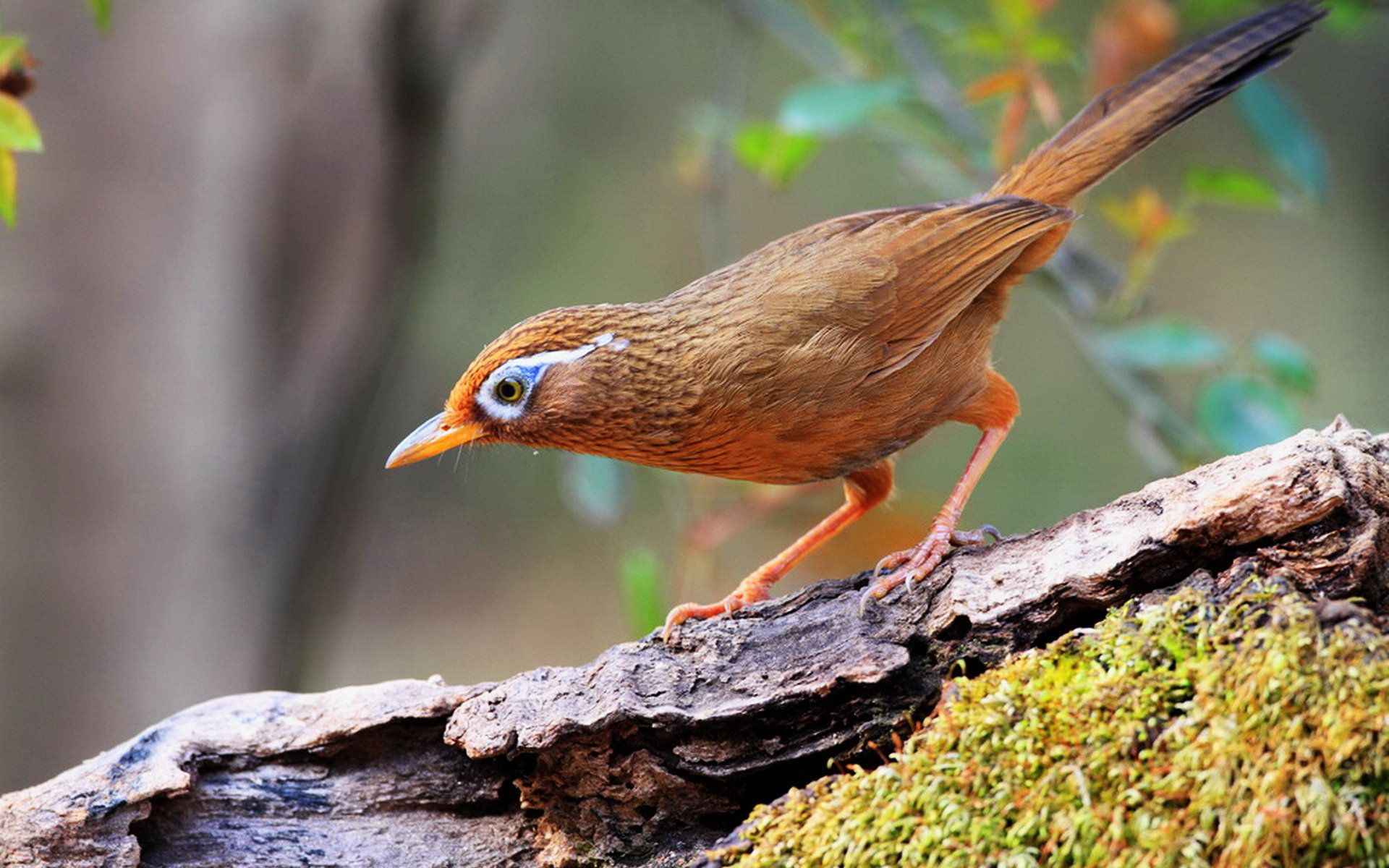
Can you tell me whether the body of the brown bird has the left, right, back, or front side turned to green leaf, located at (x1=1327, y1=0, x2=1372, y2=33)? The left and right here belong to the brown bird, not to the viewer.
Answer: back

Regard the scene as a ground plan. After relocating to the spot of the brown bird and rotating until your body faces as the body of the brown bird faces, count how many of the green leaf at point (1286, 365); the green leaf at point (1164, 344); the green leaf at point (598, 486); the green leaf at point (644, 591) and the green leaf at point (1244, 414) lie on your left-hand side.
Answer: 0

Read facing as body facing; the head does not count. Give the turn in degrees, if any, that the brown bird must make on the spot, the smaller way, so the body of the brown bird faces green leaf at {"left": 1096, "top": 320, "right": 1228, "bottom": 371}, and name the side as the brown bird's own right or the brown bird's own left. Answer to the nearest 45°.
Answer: approximately 135° to the brown bird's own right

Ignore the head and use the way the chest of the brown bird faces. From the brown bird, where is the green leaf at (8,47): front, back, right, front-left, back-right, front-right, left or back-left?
front-left

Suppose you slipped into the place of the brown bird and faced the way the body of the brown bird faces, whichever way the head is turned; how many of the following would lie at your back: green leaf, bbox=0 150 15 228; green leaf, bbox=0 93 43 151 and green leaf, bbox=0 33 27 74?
0

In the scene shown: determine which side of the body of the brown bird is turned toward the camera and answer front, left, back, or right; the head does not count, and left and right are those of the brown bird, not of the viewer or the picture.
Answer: left

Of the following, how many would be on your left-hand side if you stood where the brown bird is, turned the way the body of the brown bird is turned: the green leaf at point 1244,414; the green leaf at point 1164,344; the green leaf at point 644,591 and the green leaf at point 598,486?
0

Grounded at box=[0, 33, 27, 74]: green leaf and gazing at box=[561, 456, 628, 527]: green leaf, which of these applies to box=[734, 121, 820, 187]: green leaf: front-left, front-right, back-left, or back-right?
front-right

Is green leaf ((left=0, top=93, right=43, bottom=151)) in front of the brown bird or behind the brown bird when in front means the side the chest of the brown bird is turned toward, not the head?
in front
